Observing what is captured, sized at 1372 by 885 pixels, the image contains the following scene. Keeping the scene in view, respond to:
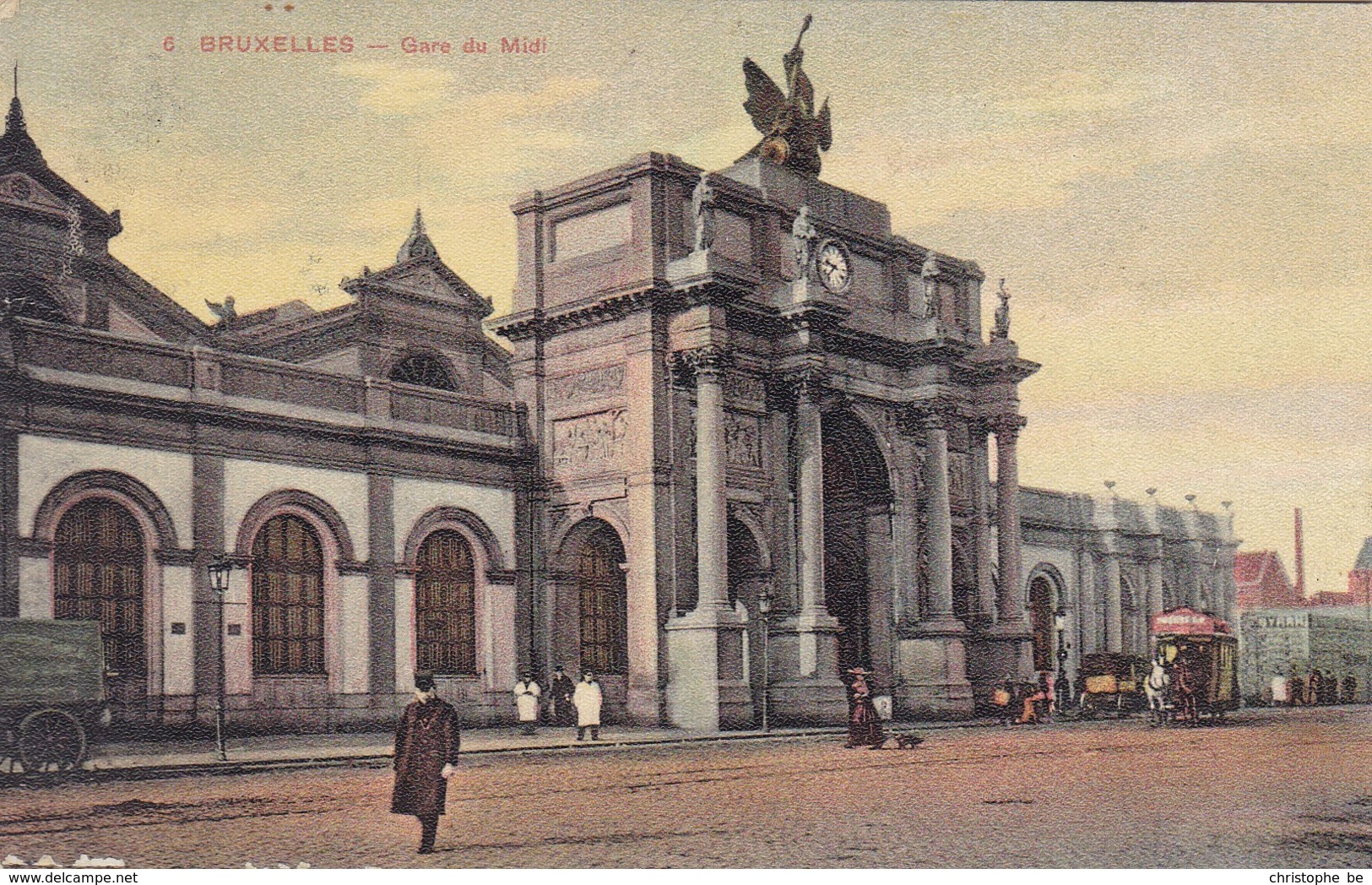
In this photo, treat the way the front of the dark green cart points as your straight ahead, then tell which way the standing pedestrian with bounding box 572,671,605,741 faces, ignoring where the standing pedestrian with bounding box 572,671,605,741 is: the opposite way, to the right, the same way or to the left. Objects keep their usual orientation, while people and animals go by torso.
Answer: to the left

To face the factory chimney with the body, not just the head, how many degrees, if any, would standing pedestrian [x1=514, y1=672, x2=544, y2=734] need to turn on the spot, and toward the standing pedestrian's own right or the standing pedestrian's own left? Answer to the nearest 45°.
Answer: approximately 90° to the standing pedestrian's own left

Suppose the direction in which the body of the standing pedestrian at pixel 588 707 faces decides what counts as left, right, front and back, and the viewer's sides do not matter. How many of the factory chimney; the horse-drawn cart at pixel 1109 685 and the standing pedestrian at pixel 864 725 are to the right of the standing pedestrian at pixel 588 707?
0

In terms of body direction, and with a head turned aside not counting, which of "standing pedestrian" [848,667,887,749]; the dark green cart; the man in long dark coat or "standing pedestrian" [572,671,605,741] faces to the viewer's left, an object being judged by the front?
the dark green cart

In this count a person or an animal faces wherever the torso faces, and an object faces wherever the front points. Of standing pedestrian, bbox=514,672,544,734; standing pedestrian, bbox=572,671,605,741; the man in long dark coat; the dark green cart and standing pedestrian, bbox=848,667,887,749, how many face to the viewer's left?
1

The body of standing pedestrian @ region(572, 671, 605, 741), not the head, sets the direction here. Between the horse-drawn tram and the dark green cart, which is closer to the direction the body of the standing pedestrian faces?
the dark green cart

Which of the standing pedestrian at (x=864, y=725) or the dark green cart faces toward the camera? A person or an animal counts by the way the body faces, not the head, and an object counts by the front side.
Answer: the standing pedestrian

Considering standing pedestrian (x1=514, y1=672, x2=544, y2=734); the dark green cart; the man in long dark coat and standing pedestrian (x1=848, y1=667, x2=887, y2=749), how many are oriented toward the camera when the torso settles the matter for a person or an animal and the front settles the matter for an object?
3

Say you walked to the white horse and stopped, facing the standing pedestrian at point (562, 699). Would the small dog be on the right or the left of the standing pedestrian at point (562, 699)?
left

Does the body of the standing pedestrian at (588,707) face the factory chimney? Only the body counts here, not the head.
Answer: no

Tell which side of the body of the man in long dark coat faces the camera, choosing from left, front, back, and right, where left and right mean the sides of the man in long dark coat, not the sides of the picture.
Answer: front

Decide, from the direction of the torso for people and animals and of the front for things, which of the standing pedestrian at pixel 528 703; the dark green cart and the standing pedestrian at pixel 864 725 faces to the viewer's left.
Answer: the dark green cart

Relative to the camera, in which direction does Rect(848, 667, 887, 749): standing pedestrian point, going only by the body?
toward the camera

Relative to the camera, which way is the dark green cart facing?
to the viewer's left

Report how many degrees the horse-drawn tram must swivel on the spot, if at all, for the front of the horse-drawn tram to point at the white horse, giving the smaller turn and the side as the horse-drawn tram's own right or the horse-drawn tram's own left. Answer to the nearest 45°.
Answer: approximately 45° to the horse-drawn tram's own left

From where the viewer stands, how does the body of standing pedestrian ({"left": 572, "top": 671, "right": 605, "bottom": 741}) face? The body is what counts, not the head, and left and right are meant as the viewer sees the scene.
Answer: facing the viewer

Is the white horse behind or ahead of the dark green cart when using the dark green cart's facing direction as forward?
behind

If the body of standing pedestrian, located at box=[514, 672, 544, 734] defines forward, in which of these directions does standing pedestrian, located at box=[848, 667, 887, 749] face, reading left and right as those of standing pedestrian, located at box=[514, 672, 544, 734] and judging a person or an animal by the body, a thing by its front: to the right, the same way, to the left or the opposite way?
the same way

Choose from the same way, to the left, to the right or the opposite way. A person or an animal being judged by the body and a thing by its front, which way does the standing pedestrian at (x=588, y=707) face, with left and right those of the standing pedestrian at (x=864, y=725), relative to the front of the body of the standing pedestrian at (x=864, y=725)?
the same way
